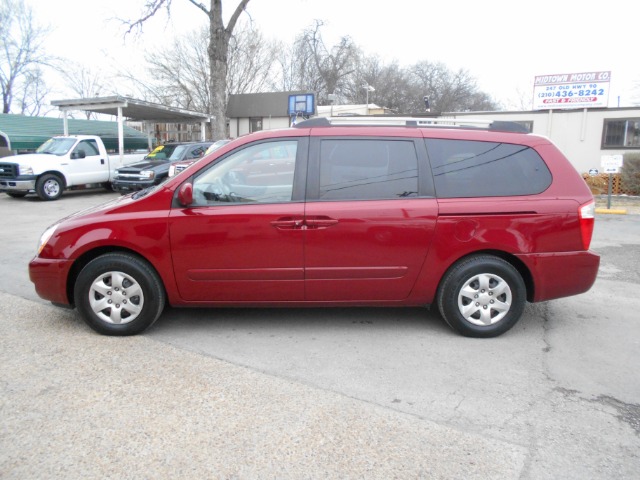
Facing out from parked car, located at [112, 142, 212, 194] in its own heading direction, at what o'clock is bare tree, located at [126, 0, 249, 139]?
The bare tree is roughly at 5 o'clock from the parked car.

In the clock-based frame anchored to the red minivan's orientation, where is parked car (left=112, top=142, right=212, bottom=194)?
The parked car is roughly at 2 o'clock from the red minivan.

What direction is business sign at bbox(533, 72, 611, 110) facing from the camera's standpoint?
toward the camera

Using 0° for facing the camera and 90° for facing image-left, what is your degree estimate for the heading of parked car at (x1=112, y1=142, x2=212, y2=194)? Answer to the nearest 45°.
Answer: approximately 45°

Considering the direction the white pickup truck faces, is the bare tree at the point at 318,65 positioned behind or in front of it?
behind

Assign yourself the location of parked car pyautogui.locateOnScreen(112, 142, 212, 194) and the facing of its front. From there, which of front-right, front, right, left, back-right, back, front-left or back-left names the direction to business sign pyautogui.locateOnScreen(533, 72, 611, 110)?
back-left

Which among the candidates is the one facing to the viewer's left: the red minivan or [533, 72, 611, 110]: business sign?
the red minivan

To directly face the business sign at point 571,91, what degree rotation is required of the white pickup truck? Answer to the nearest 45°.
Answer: approximately 135° to its left

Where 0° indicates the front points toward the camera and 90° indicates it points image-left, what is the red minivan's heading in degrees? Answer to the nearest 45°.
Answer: approximately 90°

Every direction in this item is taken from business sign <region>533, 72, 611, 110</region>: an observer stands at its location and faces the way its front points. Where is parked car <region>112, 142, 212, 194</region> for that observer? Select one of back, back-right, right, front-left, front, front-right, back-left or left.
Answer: front-right

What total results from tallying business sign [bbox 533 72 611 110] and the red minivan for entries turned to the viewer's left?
1

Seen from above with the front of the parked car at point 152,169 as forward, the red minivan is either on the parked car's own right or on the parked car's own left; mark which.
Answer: on the parked car's own left

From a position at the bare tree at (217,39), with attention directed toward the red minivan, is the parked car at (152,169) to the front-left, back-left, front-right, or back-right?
front-right

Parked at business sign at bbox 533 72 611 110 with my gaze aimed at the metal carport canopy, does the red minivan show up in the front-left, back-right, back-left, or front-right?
front-left

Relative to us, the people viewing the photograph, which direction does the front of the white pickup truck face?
facing the viewer and to the left of the viewer
